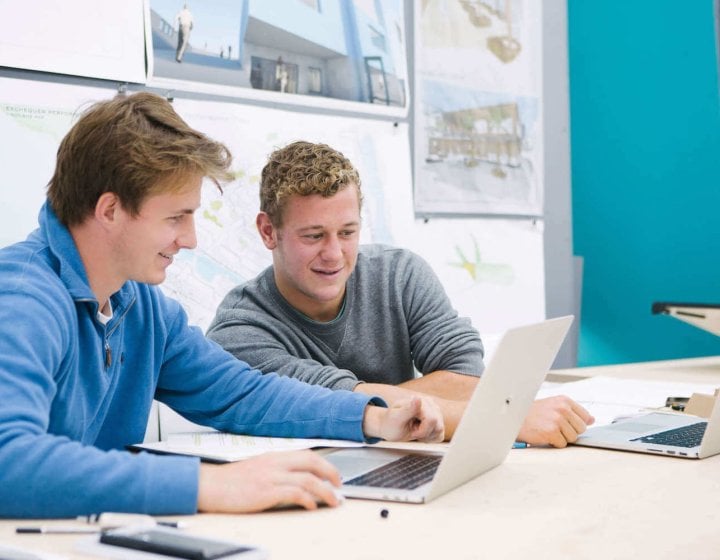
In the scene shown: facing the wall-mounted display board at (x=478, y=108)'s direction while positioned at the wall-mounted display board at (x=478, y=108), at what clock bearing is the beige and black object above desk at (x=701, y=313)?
The beige and black object above desk is roughly at 10 o'clock from the wall-mounted display board.

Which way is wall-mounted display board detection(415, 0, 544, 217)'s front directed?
toward the camera

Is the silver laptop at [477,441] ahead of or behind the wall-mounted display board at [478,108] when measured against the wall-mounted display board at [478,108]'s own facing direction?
ahead

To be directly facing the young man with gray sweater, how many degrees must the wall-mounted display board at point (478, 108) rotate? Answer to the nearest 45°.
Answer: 0° — it already faces them

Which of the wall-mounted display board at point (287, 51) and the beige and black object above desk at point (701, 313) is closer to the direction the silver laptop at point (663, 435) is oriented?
the wall-mounted display board

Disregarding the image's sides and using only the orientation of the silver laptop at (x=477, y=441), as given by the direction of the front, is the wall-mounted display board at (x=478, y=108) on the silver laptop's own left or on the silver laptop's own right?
on the silver laptop's own right

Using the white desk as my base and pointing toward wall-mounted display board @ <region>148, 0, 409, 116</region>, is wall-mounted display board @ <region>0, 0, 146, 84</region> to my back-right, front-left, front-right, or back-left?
front-left

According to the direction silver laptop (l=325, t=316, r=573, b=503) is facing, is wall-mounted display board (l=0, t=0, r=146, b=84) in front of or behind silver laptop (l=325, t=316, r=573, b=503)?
in front

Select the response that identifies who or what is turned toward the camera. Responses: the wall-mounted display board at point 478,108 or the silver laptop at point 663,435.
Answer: the wall-mounted display board

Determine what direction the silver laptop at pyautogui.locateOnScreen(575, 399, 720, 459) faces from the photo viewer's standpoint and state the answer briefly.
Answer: facing away from the viewer and to the left of the viewer

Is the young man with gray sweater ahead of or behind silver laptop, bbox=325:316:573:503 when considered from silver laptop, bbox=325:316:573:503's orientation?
ahead

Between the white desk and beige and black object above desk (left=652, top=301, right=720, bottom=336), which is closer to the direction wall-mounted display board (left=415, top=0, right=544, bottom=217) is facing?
the white desk

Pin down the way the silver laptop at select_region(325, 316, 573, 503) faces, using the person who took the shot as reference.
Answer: facing away from the viewer and to the left of the viewer

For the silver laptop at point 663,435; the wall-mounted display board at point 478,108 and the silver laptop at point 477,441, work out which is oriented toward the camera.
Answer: the wall-mounted display board

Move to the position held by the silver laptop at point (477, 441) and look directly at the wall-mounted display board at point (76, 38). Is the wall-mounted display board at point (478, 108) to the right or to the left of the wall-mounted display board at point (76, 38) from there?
right
